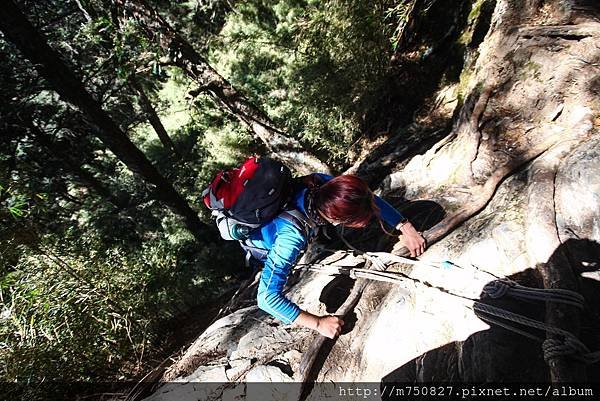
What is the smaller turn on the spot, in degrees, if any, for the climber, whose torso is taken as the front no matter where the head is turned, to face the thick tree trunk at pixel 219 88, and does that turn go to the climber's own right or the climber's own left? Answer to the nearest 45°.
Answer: approximately 135° to the climber's own left

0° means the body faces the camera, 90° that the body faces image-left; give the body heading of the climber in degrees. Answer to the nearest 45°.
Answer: approximately 315°

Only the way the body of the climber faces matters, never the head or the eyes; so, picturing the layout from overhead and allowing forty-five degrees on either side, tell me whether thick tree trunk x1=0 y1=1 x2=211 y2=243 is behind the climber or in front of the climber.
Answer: behind
